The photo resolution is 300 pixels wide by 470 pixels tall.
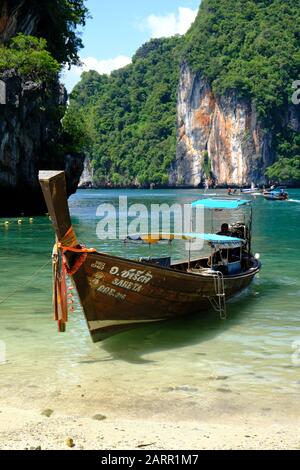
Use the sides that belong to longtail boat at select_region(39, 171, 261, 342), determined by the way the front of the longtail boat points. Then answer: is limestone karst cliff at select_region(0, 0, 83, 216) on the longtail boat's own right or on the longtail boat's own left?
on the longtail boat's own right

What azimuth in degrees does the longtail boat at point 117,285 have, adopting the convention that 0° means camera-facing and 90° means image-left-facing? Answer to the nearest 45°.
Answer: approximately 45°

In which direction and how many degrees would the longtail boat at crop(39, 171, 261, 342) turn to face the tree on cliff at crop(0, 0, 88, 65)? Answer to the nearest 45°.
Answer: approximately 135° to its right
